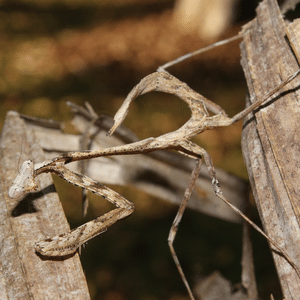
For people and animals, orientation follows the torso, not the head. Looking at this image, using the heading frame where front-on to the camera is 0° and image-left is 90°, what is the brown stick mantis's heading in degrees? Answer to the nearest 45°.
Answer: approximately 90°
